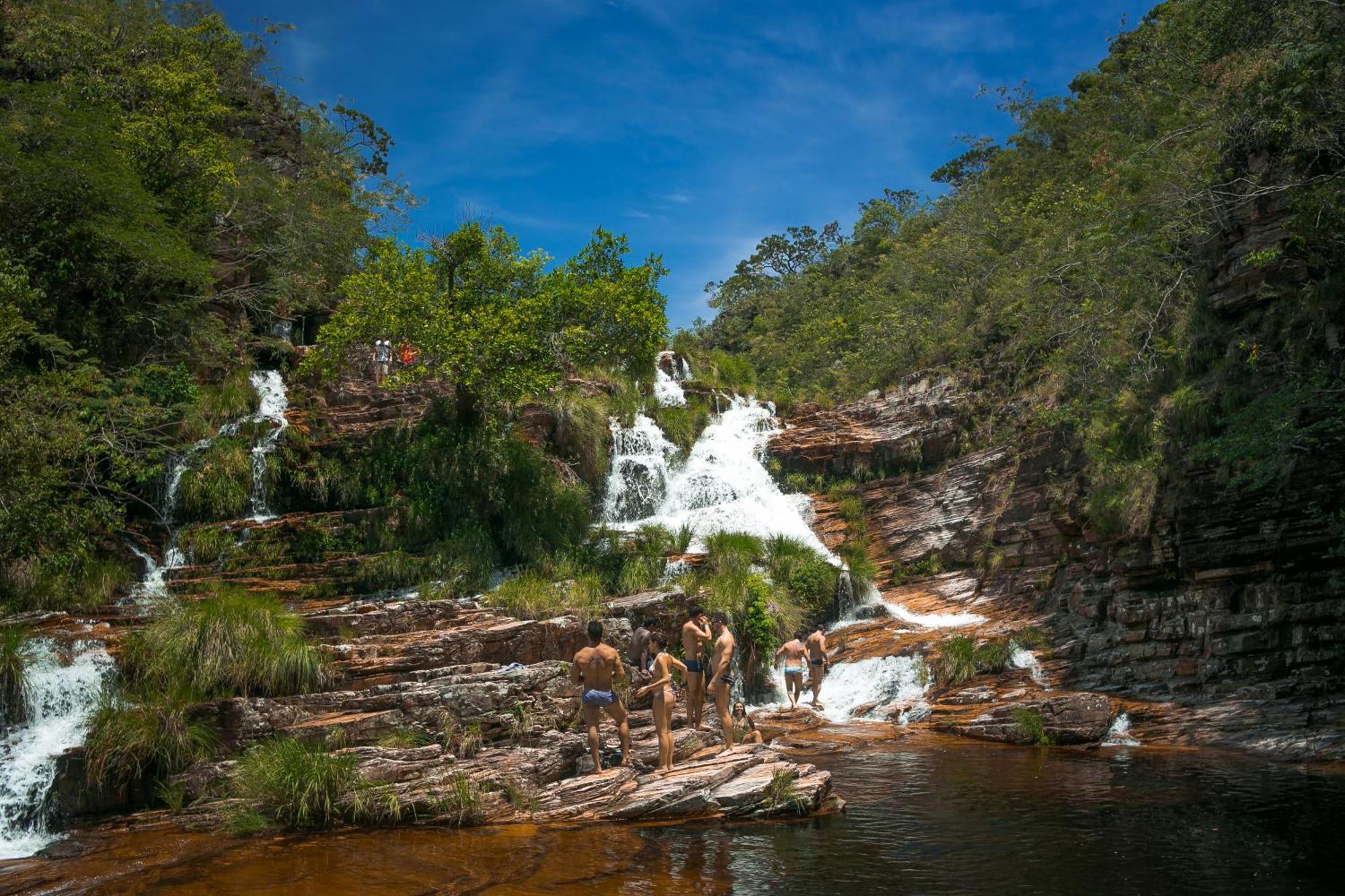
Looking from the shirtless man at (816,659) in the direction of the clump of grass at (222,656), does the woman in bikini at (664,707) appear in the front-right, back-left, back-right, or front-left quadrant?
front-left

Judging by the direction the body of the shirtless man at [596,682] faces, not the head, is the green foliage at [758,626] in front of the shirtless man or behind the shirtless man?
in front

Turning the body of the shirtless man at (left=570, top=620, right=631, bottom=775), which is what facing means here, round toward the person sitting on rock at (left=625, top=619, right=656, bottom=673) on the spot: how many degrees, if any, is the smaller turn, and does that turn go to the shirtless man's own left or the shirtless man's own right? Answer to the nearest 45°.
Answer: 0° — they already face them

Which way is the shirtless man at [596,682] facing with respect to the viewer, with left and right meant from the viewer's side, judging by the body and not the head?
facing away from the viewer

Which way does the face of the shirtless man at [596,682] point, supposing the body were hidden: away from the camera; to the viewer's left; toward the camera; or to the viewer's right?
away from the camera

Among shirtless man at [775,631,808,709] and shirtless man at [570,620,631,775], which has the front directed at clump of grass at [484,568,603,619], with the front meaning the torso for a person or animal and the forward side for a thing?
shirtless man at [570,620,631,775]

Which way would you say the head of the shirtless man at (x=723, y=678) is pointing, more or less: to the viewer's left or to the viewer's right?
to the viewer's left

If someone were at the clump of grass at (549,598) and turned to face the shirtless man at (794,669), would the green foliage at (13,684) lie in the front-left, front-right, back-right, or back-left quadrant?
back-right

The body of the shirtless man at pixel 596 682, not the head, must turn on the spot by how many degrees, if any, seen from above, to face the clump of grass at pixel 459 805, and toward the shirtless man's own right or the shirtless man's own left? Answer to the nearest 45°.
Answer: approximately 90° to the shirtless man's own left

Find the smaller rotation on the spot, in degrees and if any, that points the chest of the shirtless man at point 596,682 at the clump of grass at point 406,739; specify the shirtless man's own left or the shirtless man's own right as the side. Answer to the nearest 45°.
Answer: approximately 90° to the shirtless man's own left

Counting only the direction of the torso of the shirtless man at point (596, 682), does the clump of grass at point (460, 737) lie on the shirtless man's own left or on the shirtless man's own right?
on the shirtless man's own left
